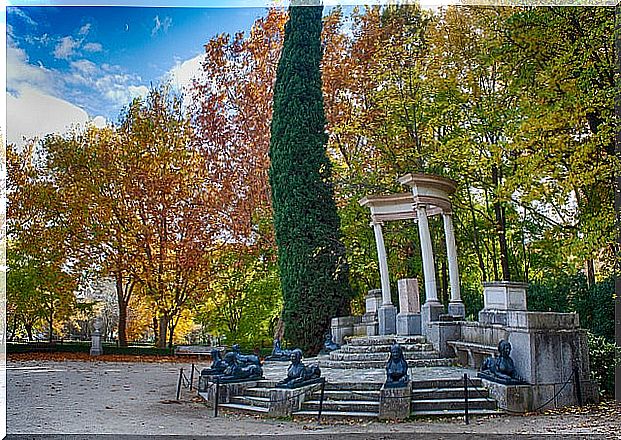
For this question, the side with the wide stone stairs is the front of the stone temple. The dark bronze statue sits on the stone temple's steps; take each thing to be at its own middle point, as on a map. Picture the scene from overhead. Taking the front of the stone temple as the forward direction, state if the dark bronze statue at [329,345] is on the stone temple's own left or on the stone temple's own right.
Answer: on the stone temple's own right

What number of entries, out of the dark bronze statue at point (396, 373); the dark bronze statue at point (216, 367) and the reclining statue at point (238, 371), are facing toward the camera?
1

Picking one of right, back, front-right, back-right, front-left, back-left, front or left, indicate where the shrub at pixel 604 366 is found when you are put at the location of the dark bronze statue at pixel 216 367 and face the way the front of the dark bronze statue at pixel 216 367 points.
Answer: back

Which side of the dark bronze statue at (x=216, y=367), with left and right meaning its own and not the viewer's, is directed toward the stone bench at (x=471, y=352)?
back

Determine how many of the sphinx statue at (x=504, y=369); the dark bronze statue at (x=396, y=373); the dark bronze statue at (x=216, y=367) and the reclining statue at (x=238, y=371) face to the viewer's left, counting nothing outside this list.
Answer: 2

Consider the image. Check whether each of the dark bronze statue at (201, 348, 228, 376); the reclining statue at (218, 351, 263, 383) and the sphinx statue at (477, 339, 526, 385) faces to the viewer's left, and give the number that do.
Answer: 2

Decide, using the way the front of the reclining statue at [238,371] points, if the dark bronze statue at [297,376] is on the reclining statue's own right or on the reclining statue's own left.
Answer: on the reclining statue's own left

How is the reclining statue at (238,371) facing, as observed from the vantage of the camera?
facing to the left of the viewer

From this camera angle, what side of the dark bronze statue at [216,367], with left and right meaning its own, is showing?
left

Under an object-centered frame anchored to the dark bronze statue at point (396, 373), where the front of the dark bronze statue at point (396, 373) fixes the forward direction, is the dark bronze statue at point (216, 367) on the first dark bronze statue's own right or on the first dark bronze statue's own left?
on the first dark bronze statue's own right
